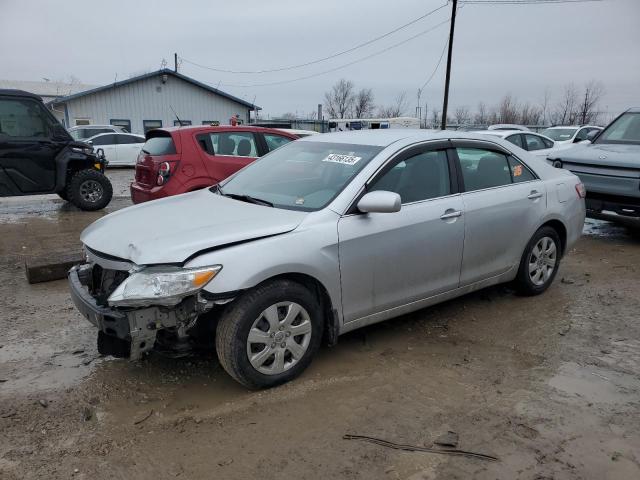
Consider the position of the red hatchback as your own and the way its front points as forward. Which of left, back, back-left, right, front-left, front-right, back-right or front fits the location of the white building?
front-left

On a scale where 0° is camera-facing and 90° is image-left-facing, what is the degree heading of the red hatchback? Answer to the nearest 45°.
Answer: approximately 225°

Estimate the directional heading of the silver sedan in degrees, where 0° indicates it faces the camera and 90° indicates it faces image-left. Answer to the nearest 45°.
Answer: approximately 45°

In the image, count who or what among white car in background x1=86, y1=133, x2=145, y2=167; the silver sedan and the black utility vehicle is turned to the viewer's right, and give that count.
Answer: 1

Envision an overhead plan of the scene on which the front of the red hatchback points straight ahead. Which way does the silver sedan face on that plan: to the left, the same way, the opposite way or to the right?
the opposite way

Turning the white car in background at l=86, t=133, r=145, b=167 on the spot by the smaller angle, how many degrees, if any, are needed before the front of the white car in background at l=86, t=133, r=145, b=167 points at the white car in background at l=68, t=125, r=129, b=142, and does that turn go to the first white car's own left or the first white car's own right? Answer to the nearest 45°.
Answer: approximately 45° to the first white car's own right

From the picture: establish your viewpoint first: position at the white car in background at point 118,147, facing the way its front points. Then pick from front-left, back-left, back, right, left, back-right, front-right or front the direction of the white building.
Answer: right

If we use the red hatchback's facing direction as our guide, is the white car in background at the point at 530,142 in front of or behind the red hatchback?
in front
